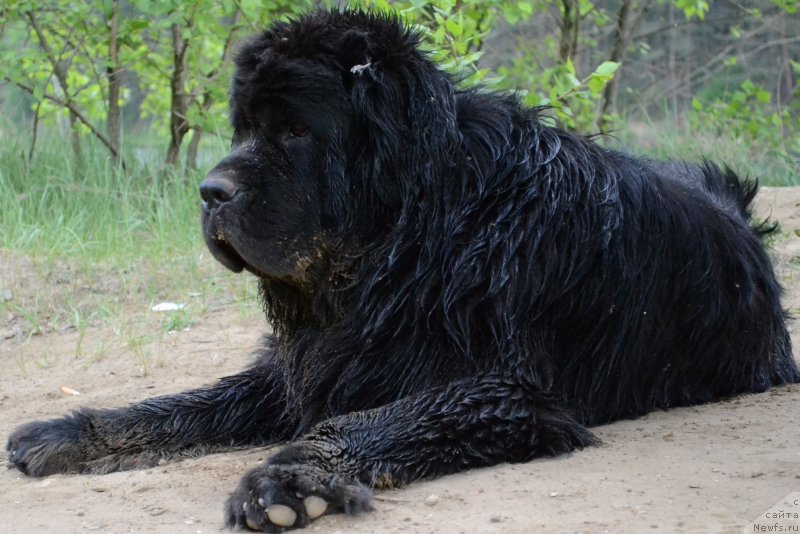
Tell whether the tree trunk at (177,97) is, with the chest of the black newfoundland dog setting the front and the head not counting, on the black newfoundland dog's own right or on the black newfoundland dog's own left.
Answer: on the black newfoundland dog's own right

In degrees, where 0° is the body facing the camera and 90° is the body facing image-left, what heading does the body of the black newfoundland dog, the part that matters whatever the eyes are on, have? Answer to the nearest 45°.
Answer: approximately 45°

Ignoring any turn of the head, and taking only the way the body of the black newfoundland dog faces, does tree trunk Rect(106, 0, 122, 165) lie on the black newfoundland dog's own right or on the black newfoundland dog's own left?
on the black newfoundland dog's own right

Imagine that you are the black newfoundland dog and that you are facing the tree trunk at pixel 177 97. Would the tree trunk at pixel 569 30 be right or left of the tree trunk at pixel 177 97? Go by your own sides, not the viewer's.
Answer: right

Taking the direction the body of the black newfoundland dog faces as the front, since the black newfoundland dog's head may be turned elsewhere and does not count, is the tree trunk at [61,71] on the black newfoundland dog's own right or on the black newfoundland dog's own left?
on the black newfoundland dog's own right
